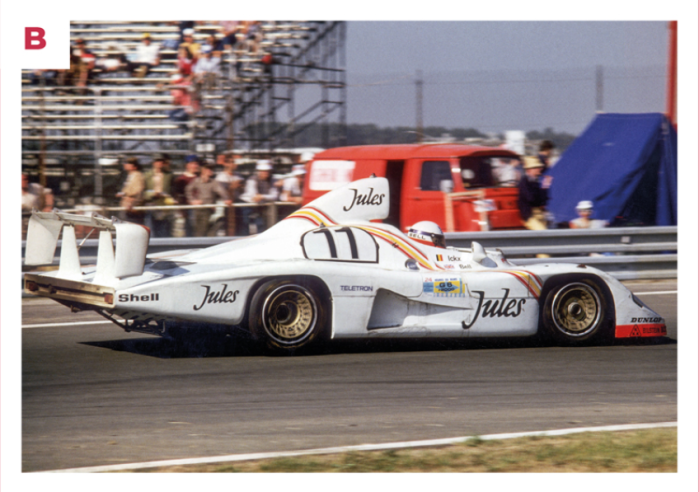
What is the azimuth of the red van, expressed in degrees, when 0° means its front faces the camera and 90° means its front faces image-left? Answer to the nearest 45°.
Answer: approximately 315°

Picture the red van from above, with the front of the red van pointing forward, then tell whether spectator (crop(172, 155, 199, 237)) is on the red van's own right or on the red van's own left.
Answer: on the red van's own right

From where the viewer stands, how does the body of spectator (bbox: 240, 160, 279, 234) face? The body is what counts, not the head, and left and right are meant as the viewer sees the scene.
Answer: facing the viewer

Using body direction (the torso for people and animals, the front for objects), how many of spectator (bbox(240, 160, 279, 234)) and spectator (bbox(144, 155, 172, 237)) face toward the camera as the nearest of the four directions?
2

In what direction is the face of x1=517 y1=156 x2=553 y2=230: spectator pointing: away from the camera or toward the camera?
toward the camera

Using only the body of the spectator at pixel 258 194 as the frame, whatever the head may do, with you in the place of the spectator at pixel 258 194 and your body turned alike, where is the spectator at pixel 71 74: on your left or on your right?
on your right

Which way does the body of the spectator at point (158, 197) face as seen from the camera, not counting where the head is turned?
toward the camera

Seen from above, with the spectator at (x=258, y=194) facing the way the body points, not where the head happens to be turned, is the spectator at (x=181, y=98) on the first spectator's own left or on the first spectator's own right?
on the first spectator's own right

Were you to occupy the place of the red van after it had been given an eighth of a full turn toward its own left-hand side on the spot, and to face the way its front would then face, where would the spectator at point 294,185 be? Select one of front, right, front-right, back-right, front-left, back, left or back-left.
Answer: back
